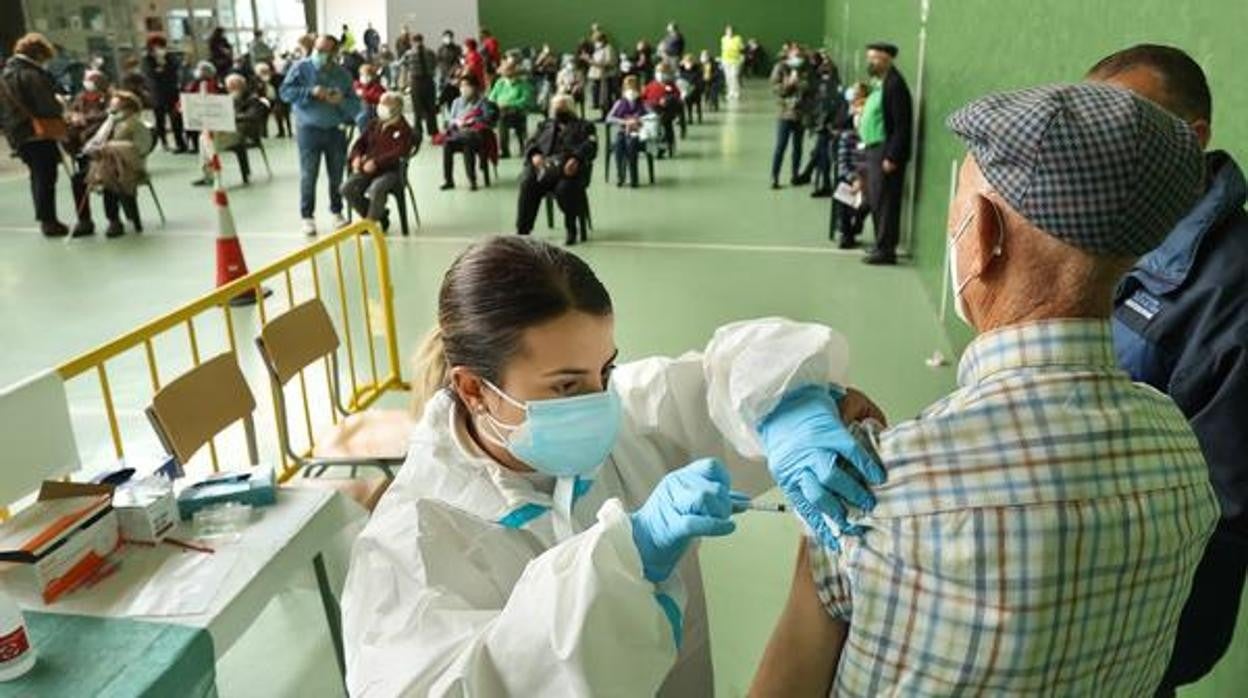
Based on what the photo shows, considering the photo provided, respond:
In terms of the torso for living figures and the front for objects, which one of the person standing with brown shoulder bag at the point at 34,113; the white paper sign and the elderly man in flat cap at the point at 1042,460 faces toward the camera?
the white paper sign

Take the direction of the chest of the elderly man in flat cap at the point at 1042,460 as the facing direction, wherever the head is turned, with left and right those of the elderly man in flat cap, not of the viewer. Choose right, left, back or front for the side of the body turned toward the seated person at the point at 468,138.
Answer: front

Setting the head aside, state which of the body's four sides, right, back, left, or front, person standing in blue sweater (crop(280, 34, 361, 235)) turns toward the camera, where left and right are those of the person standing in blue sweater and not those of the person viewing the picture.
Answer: front

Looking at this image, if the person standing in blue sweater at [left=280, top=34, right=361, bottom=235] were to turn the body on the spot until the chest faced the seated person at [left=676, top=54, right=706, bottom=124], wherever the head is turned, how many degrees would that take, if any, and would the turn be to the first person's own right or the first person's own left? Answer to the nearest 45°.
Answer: approximately 135° to the first person's own left

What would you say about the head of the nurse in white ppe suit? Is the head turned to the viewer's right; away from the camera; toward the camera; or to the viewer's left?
to the viewer's right

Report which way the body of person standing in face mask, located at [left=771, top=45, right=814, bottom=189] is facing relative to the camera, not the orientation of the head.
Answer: toward the camera

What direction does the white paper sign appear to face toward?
toward the camera

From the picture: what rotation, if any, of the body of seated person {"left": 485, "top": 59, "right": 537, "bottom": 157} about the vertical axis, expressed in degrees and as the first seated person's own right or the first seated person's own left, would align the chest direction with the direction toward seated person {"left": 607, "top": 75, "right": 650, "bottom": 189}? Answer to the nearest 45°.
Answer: approximately 45° to the first seated person's own left

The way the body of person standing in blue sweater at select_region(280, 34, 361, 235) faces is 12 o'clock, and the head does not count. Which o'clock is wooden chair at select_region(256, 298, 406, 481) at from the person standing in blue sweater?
The wooden chair is roughly at 12 o'clock from the person standing in blue sweater.

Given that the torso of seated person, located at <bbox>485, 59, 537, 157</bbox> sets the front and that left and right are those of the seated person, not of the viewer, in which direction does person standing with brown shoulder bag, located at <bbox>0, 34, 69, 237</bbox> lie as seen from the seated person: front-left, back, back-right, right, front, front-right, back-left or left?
front-right

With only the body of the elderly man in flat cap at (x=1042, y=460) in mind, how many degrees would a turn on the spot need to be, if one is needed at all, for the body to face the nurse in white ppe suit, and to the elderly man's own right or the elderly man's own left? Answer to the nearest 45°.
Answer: approximately 45° to the elderly man's own left

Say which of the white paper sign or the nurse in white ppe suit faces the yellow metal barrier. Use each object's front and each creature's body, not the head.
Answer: the white paper sign

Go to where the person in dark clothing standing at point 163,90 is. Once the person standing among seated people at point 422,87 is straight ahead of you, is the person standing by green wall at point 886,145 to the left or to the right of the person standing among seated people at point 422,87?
right

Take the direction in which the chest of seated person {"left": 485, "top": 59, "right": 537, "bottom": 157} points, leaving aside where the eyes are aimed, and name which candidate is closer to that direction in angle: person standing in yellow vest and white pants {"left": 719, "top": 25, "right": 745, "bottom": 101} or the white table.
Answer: the white table

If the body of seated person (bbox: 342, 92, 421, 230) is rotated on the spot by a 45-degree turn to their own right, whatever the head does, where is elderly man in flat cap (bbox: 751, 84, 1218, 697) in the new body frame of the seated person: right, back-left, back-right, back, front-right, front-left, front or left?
left

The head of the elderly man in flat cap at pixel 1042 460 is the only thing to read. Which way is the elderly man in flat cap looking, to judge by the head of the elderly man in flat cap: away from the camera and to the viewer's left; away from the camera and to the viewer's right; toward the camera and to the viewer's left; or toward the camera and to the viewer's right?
away from the camera and to the viewer's left

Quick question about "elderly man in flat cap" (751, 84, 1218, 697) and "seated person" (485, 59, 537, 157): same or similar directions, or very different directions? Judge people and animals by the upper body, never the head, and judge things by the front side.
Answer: very different directions

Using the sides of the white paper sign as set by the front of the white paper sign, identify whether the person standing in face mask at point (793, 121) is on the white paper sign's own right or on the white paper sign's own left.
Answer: on the white paper sign's own left
